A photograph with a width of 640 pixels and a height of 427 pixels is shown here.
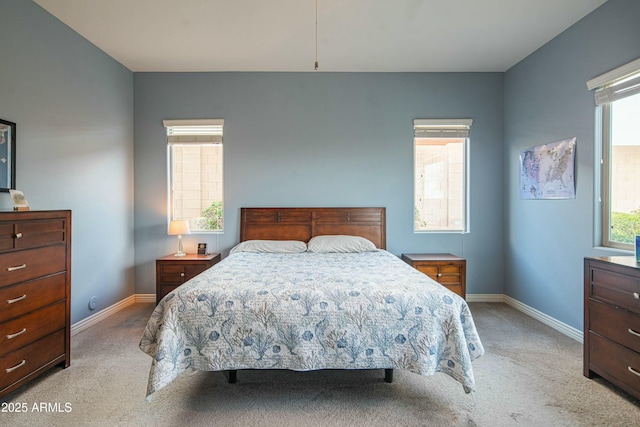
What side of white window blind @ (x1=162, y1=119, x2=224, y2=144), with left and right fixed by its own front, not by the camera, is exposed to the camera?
front

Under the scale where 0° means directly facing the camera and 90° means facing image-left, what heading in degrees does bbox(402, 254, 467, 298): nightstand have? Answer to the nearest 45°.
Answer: approximately 0°

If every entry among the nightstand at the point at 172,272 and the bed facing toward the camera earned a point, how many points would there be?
2

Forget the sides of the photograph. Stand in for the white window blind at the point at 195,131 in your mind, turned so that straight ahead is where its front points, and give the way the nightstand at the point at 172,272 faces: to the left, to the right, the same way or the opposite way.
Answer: the same way

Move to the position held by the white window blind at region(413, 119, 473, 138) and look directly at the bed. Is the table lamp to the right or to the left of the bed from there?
right

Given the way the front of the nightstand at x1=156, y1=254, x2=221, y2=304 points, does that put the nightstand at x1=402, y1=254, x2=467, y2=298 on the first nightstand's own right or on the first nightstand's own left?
on the first nightstand's own left

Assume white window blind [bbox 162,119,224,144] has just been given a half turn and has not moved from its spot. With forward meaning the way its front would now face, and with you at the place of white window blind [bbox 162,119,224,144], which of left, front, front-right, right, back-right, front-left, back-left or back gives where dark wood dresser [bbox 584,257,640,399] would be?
back-right

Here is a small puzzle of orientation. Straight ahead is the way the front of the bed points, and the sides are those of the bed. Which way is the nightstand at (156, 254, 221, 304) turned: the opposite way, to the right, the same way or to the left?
the same way

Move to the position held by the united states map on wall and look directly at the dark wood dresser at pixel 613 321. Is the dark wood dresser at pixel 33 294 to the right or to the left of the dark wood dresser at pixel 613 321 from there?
right

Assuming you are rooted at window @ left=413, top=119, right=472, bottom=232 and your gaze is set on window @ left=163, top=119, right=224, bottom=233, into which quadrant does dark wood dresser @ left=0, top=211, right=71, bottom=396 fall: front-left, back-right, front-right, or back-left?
front-left

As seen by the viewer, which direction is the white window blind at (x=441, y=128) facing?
toward the camera
